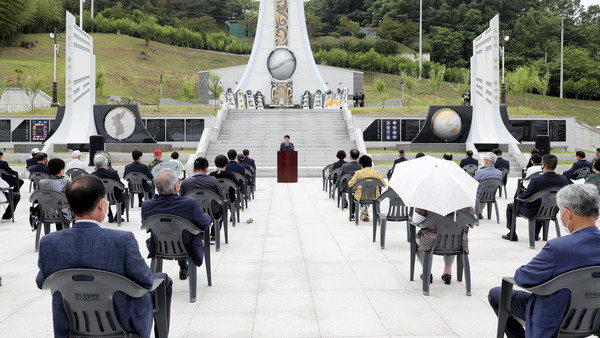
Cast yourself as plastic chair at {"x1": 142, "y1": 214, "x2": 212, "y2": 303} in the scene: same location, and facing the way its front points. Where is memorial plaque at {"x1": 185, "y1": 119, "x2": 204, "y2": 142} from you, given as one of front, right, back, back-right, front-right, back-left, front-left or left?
front-left

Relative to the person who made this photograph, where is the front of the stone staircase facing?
facing the viewer

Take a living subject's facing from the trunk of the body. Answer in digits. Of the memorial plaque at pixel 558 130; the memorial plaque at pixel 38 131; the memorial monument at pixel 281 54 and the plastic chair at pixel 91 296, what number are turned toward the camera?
3

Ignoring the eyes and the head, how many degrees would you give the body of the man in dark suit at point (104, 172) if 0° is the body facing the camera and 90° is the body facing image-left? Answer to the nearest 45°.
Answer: approximately 225°

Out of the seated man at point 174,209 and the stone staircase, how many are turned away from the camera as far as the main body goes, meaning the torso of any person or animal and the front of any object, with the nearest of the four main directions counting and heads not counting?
1

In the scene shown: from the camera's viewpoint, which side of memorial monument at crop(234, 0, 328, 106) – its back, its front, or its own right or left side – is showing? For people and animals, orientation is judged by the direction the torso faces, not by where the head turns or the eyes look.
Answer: front

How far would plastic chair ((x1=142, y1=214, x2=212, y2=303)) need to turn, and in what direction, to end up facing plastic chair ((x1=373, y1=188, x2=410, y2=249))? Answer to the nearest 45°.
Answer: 0° — it already faces it

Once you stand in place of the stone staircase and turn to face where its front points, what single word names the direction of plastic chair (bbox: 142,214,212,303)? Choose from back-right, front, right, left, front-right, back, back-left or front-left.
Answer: front

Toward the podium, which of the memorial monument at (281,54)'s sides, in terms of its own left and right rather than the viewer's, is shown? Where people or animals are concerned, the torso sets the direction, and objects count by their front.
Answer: front

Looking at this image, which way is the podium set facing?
toward the camera

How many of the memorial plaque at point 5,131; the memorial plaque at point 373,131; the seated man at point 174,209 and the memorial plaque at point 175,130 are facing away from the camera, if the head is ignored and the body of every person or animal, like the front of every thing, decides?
1

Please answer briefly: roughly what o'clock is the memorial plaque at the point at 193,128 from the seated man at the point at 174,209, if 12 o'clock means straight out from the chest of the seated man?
The memorial plaque is roughly at 12 o'clock from the seated man.

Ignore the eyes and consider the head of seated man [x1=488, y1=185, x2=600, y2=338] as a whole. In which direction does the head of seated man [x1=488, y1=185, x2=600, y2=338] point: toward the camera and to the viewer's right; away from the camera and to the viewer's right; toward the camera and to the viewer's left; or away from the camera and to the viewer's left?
away from the camera and to the viewer's left

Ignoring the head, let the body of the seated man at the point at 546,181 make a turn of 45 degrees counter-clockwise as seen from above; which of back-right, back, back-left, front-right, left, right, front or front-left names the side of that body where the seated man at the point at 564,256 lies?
left
